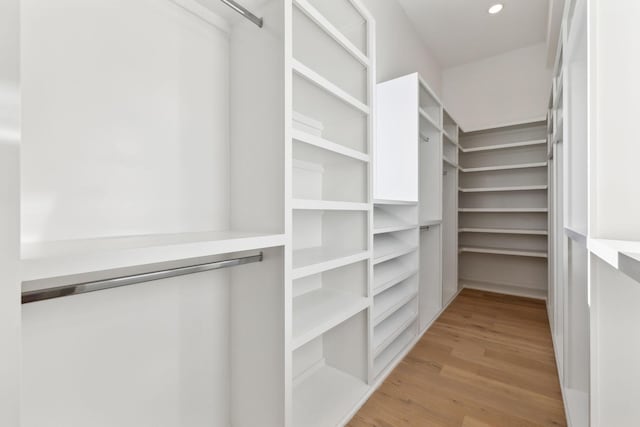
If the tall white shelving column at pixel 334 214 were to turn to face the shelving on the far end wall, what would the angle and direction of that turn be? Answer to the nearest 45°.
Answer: approximately 90° to its left

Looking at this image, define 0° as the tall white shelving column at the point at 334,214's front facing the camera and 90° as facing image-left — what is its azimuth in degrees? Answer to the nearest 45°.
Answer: approximately 315°
